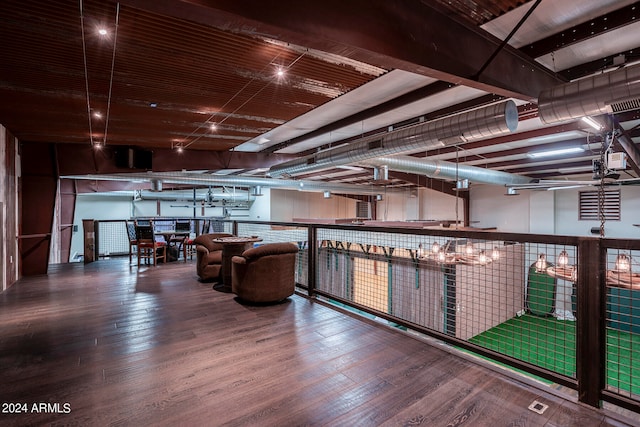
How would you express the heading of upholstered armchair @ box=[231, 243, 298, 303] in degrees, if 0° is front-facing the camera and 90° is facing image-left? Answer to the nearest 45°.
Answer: approximately 135°

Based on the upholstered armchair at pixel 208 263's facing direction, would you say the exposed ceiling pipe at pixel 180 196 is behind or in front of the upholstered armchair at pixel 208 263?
behind

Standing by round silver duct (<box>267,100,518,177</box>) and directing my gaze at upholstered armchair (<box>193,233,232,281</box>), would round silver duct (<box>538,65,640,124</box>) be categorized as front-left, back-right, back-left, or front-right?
back-left

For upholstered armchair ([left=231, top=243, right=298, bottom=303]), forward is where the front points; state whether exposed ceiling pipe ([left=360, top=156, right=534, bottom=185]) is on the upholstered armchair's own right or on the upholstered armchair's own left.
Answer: on the upholstered armchair's own right

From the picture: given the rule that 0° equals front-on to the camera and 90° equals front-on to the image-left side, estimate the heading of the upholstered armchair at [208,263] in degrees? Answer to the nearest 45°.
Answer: approximately 315°

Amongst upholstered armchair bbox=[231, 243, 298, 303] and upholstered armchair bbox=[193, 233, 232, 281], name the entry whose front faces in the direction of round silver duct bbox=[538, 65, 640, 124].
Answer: upholstered armchair bbox=[193, 233, 232, 281]

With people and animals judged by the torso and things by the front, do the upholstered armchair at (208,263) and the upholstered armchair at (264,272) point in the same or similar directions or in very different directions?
very different directions

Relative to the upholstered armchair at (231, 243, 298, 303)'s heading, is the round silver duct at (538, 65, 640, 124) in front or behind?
behind

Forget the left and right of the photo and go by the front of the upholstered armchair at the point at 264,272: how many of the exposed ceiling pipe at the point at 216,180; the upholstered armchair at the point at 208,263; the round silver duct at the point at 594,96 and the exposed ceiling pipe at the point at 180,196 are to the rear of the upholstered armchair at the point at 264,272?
1

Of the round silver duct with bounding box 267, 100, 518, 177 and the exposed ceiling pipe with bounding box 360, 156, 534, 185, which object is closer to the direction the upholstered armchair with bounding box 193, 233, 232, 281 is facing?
the round silver duct

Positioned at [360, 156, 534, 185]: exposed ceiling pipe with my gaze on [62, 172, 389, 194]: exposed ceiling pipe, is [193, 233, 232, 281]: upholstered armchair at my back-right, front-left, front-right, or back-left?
front-left

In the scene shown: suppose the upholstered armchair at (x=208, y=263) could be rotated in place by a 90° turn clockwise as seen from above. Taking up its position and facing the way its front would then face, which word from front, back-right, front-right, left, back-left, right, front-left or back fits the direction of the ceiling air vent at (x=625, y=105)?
left

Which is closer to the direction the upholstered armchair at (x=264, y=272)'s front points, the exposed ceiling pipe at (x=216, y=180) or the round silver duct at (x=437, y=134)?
the exposed ceiling pipe

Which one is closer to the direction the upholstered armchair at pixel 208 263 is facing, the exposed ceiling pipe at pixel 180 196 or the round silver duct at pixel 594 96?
the round silver duct
